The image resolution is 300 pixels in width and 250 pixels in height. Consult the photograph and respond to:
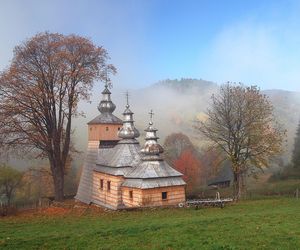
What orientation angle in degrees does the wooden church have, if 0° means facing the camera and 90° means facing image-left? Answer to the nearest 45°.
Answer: approximately 135°

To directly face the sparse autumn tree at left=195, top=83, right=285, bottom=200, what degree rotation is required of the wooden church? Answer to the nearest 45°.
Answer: approximately 135° to its right
